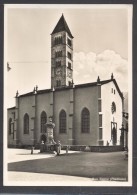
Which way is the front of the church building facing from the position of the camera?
facing the viewer and to the right of the viewer
